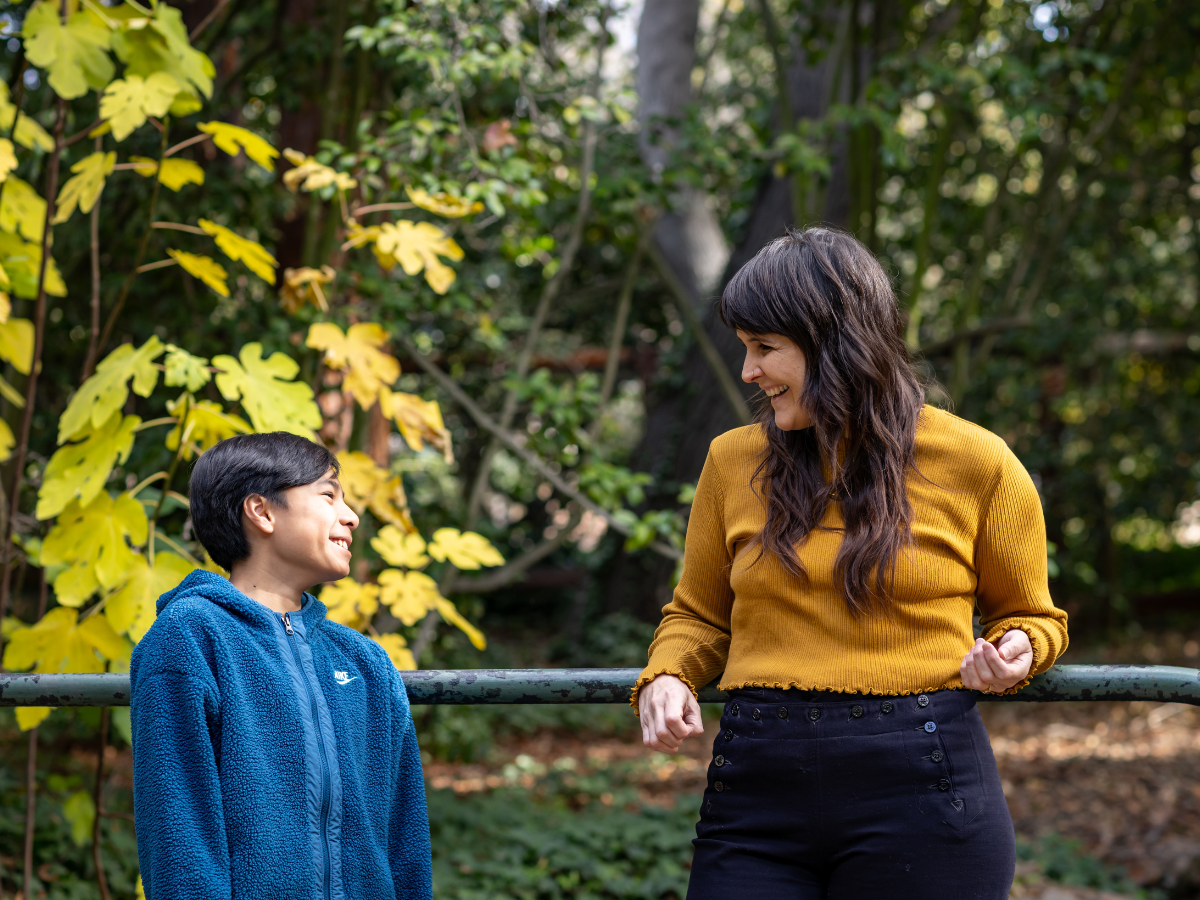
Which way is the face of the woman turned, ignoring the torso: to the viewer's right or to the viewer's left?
to the viewer's left

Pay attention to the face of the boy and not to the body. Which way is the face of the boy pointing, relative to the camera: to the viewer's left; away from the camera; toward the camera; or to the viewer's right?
to the viewer's right

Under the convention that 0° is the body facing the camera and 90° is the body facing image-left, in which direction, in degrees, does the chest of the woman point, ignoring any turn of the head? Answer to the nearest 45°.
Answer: approximately 0°
